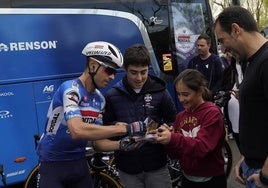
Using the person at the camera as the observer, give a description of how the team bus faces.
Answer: facing to the right of the viewer

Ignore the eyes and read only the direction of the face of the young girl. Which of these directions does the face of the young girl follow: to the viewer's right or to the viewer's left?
to the viewer's left

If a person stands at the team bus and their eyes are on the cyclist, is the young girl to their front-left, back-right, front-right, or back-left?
front-left

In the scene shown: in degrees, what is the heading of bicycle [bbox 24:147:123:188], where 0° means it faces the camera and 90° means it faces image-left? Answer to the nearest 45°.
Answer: approximately 270°

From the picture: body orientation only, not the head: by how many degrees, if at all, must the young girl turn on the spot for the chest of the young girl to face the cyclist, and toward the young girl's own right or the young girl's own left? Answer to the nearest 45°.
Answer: approximately 45° to the young girl's own right

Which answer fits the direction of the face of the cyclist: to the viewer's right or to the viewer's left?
to the viewer's right

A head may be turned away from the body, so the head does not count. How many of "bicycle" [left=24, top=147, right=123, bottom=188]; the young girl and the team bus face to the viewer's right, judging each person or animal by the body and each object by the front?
2

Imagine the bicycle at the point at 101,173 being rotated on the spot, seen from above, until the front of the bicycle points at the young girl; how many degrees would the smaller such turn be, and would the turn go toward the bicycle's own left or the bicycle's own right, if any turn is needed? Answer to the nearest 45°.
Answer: approximately 45° to the bicycle's own right

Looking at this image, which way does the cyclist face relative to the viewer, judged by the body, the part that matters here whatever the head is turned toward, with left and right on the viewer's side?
facing the viewer and to the right of the viewer

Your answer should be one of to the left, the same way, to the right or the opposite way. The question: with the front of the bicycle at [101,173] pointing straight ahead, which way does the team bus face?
the same way
